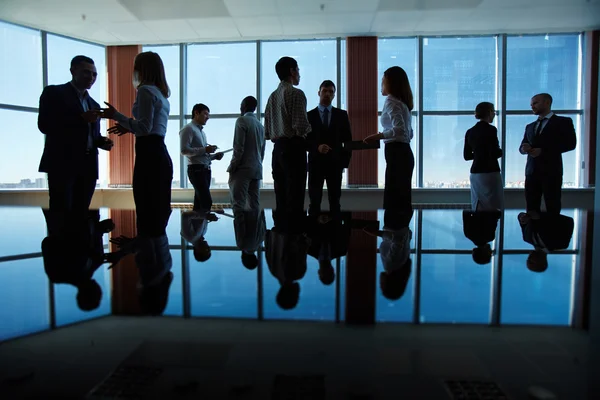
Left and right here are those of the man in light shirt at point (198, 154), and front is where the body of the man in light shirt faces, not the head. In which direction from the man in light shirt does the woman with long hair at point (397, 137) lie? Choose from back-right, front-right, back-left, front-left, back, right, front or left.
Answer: front

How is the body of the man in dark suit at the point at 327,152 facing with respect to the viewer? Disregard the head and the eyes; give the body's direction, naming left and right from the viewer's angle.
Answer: facing the viewer

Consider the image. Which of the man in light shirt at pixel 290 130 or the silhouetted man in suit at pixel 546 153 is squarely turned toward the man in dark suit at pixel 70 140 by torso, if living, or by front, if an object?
the silhouetted man in suit

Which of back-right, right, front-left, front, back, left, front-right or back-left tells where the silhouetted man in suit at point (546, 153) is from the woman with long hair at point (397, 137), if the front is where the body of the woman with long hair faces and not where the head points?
back-right

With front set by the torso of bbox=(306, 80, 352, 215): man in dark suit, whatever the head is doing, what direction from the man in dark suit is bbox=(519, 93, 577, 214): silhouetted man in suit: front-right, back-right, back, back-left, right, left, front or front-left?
left

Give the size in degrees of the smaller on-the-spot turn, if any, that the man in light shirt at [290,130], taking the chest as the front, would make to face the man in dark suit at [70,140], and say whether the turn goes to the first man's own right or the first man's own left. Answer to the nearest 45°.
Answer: approximately 135° to the first man's own left

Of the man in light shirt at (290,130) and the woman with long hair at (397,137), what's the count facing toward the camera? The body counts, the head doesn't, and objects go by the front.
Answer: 0

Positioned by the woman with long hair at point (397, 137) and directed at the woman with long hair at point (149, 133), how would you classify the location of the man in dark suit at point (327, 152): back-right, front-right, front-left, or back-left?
front-right

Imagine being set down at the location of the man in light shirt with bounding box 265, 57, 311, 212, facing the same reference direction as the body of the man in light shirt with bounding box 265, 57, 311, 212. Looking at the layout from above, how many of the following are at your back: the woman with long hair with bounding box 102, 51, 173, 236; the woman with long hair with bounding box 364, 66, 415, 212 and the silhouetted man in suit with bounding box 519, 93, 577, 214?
1

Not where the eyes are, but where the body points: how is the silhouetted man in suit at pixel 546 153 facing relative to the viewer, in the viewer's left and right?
facing the viewer and to the left of the viewer

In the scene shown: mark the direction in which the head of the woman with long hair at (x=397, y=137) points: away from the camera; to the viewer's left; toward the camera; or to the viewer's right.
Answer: to the viewer's left

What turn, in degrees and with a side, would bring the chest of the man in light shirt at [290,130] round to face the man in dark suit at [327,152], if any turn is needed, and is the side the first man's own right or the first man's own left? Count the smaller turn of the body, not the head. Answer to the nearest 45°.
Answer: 0° — they already face them

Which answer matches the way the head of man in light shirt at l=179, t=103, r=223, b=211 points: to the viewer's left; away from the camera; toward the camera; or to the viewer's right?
to the viewer's right

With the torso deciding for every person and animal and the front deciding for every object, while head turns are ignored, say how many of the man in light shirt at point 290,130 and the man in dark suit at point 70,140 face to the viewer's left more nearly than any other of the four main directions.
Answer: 0

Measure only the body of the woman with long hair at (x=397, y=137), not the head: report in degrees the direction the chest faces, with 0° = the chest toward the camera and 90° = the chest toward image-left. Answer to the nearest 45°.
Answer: approximately 90°

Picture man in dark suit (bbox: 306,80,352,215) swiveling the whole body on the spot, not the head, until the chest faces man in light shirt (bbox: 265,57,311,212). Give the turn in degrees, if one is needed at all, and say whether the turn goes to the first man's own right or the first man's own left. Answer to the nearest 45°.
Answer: approximately 45° to the first man's own right

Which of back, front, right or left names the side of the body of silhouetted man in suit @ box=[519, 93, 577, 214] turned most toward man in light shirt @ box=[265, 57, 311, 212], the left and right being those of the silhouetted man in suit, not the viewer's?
front
